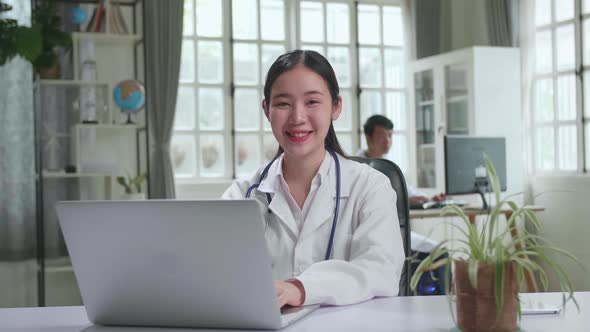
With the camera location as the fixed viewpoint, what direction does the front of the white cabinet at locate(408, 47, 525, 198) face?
facing the viewer and to the left of the viewer

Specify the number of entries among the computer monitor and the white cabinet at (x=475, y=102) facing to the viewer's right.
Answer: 0

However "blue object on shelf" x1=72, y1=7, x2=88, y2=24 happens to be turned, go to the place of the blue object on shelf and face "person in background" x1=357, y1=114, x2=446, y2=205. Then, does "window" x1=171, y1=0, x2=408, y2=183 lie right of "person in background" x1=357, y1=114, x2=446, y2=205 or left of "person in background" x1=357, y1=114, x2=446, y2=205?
left

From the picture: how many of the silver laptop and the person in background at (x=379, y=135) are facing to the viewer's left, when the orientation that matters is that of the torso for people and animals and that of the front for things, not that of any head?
0

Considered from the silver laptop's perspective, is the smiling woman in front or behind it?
in front

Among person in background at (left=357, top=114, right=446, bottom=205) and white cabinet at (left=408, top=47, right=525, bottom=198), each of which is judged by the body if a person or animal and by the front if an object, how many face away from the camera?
0

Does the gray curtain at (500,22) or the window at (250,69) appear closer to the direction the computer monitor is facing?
the window

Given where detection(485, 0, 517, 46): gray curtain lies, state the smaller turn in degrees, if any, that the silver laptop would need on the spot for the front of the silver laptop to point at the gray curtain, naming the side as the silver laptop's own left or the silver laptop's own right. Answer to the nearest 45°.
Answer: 0° — it already faces it

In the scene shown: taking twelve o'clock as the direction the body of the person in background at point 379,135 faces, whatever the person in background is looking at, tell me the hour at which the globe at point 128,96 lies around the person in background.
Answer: The globe is roughly at 4 o'clock from the person in background.

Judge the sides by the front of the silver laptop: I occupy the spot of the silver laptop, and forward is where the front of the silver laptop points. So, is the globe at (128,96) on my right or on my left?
on my left

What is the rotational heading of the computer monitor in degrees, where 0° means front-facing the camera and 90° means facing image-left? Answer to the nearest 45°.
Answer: approximately 135°

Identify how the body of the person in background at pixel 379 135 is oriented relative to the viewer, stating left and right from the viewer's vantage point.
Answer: facing the viewer and to the right of the viewer

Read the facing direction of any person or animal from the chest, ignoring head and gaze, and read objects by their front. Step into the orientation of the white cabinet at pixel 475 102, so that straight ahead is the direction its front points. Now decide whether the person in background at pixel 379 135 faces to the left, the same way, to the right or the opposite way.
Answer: to the left

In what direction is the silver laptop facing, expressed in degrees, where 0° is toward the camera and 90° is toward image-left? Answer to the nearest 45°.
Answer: approximately 225°

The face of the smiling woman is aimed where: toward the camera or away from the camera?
toward the camera

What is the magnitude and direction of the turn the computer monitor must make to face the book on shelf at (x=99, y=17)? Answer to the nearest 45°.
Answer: approximately 45° to its left

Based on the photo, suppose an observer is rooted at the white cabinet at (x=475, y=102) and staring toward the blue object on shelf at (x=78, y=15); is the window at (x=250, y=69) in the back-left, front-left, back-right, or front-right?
front-right

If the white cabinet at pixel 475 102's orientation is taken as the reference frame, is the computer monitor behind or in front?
in front
